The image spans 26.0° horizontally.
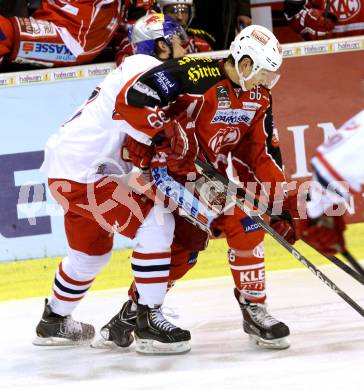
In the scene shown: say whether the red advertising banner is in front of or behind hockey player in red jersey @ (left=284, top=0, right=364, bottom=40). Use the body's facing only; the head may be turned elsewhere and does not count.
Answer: in front

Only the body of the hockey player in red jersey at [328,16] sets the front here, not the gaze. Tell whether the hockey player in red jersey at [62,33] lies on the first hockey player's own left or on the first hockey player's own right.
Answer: on the first hockey player's own right

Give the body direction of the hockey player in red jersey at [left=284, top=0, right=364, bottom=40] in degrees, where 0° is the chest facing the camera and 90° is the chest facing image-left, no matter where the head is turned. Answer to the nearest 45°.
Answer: approximately 0°

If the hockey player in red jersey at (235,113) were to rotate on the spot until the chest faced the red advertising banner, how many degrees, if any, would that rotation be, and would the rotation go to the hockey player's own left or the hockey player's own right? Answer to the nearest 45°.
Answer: approximately 135° to the hockey player's own left

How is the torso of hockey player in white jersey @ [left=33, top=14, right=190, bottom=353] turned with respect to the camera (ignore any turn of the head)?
to the viewer's right
